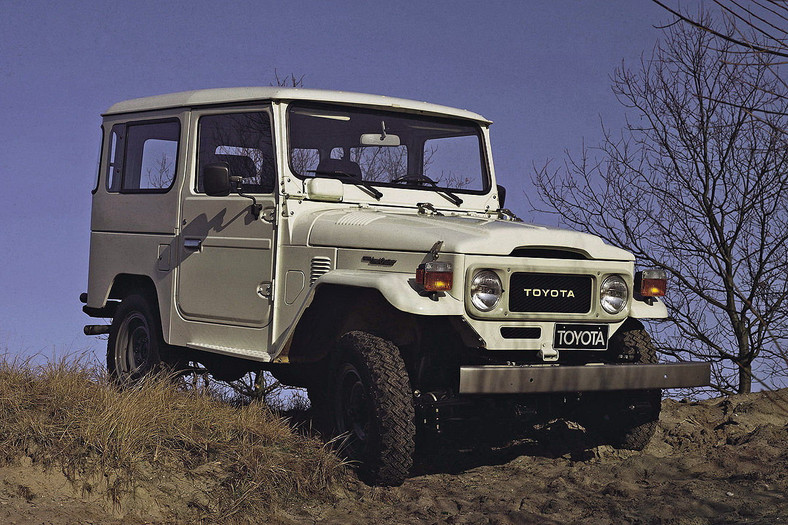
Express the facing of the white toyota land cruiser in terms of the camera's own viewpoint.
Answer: facing the viewer and to the right of the viewer
